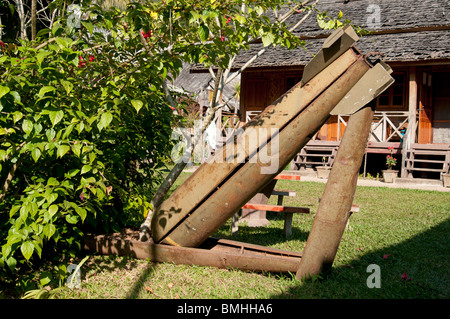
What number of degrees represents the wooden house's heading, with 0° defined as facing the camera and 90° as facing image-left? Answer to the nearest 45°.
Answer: approximately 0°
